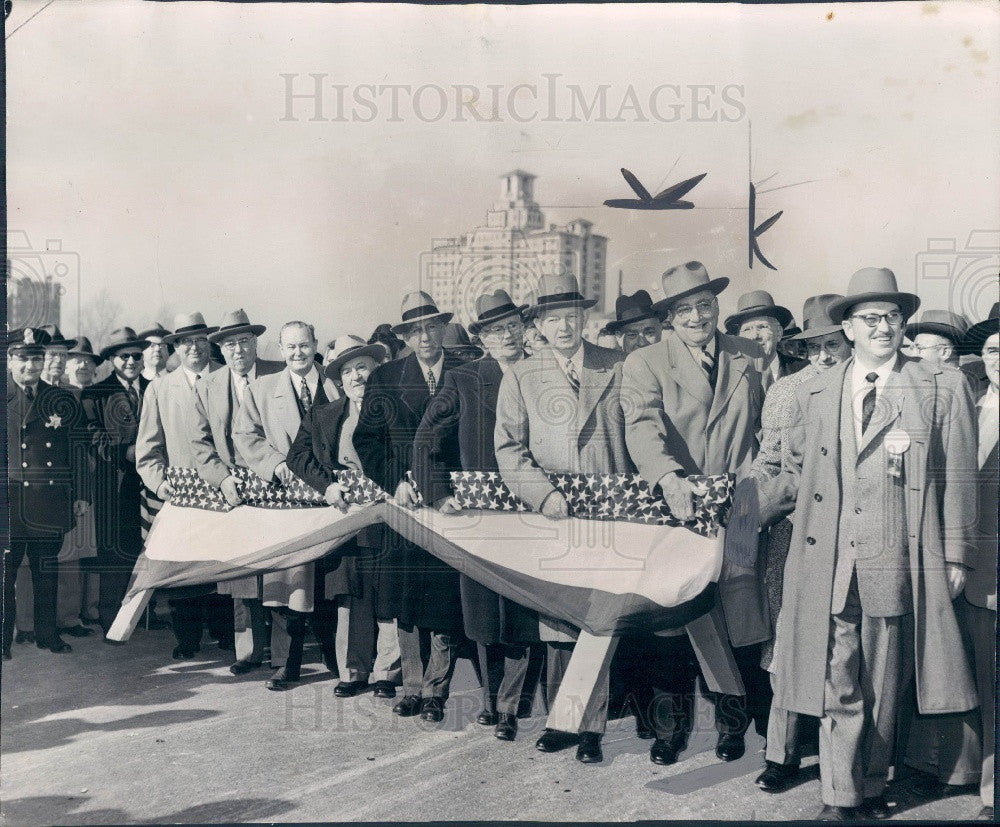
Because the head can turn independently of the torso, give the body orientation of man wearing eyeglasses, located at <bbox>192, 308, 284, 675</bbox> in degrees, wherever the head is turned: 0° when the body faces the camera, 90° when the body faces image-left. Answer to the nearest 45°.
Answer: approximately 0°

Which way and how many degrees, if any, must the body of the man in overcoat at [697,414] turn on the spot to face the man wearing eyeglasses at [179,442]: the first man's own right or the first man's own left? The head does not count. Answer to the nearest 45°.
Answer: approximately 90° to the first man's own right

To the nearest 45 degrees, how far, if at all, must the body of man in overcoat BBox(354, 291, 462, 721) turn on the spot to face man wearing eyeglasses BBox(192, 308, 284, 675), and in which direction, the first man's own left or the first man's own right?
approximately 90° to the first man's own right

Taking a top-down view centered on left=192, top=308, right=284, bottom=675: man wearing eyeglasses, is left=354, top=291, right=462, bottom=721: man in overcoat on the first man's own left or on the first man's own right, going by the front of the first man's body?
on the first man's own left

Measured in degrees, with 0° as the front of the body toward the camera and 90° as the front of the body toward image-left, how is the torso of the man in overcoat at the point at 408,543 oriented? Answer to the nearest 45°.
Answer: approximately 0°

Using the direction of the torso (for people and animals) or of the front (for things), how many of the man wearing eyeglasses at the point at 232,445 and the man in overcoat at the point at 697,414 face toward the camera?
2

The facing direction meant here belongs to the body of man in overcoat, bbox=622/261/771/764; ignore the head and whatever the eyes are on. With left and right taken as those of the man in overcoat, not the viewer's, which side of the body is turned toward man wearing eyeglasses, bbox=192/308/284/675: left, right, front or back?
right
